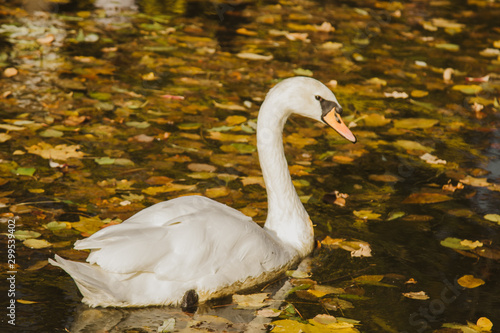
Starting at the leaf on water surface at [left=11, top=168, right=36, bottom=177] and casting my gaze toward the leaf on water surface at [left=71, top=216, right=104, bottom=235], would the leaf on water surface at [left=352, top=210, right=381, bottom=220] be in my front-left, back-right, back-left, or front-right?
front-left

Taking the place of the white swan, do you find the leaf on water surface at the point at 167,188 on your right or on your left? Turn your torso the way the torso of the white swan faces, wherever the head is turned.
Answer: on your left

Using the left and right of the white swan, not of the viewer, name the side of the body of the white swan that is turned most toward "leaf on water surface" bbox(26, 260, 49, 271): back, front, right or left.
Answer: back

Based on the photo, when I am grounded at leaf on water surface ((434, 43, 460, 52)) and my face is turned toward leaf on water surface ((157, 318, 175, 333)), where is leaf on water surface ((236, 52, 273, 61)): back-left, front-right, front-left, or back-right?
front-right

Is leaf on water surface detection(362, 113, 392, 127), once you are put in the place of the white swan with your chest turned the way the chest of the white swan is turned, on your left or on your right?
on your left

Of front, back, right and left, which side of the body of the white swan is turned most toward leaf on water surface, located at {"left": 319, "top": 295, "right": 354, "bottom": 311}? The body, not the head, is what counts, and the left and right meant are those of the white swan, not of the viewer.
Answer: front

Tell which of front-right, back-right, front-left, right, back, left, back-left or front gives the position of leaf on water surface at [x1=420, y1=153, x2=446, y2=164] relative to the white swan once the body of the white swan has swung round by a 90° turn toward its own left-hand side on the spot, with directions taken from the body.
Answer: front-right

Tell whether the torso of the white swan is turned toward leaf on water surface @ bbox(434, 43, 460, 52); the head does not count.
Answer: no

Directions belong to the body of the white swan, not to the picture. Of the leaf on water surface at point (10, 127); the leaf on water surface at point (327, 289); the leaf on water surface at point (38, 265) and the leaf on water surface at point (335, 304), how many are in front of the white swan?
2

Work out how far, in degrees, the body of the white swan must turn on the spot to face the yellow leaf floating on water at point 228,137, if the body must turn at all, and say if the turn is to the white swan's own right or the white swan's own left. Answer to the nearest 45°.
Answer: approximately 90° to the white swan's own left

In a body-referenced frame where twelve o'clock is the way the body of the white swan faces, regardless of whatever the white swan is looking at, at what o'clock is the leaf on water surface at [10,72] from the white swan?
The leaf on water surface is roughly at 8 o'clock from the white swan.

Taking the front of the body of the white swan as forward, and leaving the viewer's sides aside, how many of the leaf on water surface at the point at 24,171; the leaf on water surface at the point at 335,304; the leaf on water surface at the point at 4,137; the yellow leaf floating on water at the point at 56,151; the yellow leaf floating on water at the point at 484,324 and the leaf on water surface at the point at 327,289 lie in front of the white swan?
3

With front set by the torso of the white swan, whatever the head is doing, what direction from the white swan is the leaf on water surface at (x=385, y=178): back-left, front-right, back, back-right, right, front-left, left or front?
front-left

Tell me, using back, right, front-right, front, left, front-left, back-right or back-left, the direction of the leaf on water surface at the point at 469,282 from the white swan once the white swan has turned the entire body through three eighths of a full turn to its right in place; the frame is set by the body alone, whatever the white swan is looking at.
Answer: back-left

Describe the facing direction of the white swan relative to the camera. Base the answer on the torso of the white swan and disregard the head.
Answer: to the viewer's right

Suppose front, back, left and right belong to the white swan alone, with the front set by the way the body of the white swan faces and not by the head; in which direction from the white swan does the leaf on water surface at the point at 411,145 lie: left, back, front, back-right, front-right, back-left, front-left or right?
front-left

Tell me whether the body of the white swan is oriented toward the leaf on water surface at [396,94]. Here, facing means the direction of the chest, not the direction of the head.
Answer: no

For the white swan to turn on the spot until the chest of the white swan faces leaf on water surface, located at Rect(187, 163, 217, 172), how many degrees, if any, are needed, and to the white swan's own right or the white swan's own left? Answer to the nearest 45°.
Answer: approximately 90° to the white swan's own left

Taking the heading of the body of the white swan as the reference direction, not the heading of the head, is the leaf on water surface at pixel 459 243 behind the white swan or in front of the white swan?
in front
